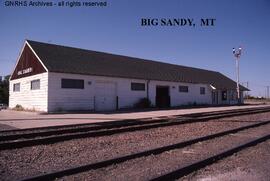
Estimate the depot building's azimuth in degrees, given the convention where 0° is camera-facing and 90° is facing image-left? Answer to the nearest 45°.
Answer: approximately 315°
